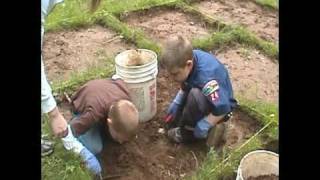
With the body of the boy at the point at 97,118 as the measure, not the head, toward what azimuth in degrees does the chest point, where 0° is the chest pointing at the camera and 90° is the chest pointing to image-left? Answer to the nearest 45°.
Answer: approximately 315°
